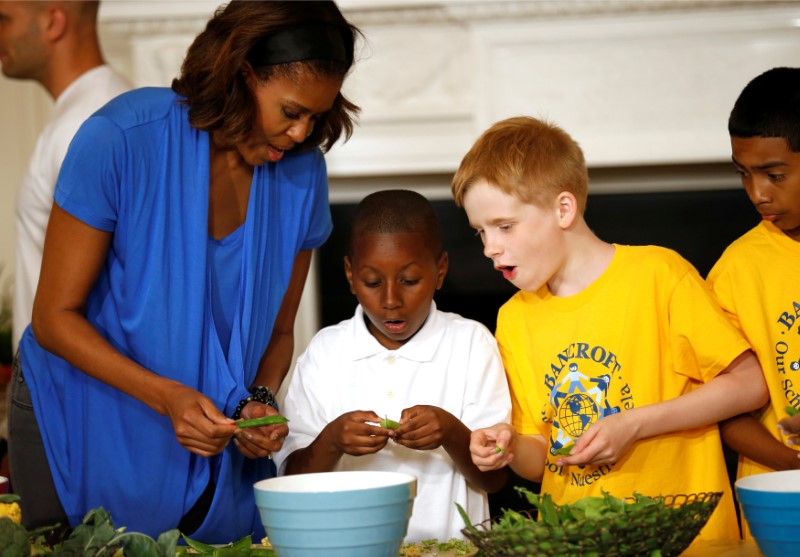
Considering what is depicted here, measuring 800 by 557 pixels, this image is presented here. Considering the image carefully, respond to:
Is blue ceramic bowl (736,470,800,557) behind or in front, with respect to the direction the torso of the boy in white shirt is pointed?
in front

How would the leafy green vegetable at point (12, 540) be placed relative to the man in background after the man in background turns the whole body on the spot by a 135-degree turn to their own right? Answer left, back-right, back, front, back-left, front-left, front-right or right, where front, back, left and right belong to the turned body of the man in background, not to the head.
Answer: back-right

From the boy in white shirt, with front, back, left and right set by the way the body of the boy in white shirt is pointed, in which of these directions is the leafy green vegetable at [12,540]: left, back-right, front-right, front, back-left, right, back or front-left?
front-right

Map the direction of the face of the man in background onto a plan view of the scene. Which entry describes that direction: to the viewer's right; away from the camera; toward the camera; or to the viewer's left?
to the viewer's left

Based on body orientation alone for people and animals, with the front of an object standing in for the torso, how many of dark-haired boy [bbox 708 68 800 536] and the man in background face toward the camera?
1

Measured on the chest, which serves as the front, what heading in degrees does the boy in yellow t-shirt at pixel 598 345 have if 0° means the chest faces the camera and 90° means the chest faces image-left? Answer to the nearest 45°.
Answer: approximately 45°

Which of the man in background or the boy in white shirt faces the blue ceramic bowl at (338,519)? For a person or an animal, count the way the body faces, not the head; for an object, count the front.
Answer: the boy in white shirt

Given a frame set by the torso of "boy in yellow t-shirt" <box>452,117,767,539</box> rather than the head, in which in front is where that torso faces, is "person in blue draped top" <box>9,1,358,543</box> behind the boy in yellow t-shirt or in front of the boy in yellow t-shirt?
in front

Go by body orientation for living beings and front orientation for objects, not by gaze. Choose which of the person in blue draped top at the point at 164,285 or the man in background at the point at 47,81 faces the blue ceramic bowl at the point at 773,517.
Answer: the person in blue draped top

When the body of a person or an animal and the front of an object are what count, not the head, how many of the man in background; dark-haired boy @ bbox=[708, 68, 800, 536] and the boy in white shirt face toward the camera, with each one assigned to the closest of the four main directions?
2

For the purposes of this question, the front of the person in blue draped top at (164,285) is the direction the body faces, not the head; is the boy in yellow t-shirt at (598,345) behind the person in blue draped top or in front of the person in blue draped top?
in front

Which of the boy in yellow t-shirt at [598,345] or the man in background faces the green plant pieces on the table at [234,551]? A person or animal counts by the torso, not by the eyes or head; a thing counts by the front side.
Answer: the boy in yellow t-shirt
